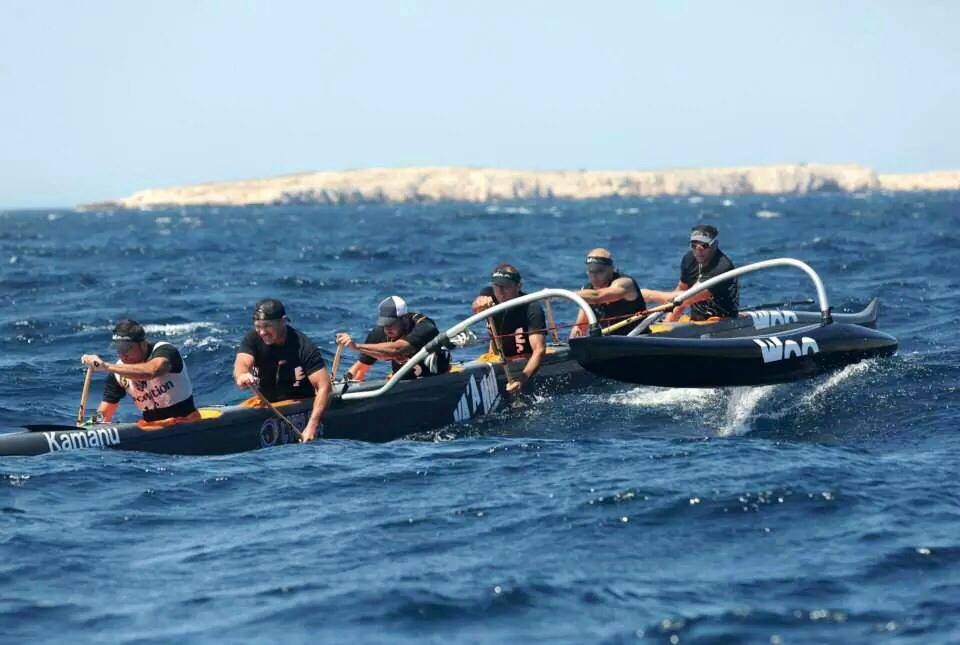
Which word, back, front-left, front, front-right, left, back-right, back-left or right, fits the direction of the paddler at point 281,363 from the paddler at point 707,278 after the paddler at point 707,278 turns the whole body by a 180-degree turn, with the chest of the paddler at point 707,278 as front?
back

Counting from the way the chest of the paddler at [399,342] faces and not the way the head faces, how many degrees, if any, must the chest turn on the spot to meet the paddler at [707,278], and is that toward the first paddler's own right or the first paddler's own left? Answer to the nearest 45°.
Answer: approximately 180°

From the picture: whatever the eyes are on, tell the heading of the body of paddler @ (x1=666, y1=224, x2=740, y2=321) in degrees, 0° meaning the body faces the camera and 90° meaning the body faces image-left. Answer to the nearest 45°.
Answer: approximately 45°

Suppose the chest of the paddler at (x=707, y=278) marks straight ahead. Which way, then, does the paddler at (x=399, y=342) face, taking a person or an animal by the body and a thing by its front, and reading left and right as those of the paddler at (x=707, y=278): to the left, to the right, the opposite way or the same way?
the same way

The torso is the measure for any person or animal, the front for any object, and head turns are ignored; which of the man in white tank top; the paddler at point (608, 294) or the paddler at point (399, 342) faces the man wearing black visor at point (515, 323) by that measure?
the paddler at point (608, 294)

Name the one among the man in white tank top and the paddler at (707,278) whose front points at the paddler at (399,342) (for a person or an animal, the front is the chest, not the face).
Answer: the paddler at (707,278)

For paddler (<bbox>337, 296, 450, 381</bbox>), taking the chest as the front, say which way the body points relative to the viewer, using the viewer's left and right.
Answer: facing the viewer and to the left of the viewer

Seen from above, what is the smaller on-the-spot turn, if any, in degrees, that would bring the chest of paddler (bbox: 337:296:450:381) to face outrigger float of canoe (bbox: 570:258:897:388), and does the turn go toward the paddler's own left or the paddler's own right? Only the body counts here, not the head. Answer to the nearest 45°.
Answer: approximately 135° to the paddler's own left

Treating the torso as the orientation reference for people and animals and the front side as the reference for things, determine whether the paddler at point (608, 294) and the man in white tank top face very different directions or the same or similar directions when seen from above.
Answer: same or similar directions

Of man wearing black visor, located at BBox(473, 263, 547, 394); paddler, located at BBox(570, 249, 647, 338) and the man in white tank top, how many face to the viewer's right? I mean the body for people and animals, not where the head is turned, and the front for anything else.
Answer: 0

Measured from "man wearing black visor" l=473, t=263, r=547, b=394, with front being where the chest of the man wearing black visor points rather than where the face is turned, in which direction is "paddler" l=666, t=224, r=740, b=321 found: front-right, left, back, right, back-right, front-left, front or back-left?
back

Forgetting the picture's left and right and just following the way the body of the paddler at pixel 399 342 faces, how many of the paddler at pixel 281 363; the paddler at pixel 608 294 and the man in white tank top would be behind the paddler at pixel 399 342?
1

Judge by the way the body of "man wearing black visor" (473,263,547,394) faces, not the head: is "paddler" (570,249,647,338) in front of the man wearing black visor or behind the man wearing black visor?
behind

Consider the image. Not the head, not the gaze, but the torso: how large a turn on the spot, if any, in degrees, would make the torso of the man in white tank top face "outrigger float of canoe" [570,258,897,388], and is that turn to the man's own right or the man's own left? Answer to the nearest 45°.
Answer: approximately 135° to the man's own left

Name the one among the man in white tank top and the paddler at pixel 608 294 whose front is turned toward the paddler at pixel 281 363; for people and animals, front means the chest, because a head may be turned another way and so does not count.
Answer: the paddler at pixel 608 294

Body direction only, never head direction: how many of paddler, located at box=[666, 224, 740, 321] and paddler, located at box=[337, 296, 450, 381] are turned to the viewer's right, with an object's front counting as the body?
0

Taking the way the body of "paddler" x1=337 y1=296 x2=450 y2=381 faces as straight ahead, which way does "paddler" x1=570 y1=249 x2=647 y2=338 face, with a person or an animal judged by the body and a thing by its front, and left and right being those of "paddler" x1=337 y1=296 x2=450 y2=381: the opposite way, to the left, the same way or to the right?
the same way

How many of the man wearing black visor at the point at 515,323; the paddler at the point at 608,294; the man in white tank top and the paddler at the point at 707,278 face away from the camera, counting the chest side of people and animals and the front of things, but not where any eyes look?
0

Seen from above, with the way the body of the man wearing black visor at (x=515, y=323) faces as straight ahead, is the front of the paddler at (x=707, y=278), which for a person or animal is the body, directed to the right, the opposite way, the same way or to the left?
the same way

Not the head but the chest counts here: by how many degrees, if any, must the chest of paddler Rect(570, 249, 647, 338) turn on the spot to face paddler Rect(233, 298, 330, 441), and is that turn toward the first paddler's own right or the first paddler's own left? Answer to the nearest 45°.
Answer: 0° — they already face them

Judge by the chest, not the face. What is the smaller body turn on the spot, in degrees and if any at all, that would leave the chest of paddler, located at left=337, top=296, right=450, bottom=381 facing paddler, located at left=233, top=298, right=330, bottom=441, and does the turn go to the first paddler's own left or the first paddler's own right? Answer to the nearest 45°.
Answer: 0° — they already face them
